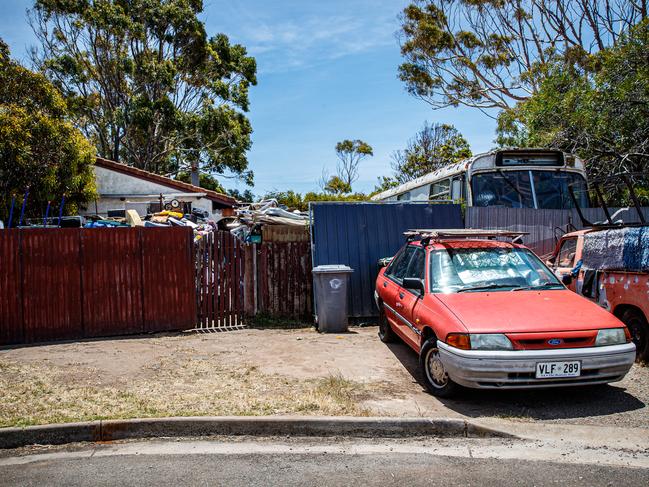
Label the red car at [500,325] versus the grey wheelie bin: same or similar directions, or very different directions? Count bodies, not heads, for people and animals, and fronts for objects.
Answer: same or similar directions

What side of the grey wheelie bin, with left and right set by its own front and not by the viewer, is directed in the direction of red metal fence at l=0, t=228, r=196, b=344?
right

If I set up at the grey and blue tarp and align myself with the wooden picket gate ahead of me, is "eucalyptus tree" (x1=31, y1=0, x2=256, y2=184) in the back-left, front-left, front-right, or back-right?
front-right

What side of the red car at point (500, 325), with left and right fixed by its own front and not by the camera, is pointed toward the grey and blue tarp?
left

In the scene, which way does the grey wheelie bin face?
toward the camera

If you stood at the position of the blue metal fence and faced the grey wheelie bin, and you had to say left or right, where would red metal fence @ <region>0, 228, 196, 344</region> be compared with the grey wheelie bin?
right

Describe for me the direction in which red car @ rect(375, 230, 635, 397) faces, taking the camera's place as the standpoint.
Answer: facing the viewer and to the right of the viewer

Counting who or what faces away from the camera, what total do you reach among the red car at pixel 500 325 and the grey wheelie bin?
0

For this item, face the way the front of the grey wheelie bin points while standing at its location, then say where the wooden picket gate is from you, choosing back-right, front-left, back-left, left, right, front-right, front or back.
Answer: right

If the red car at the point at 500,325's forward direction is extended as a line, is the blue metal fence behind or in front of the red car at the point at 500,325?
behind

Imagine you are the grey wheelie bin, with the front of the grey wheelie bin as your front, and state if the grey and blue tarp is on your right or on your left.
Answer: on your left

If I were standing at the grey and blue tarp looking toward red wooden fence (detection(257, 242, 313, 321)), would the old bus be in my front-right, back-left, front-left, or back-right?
front-right
